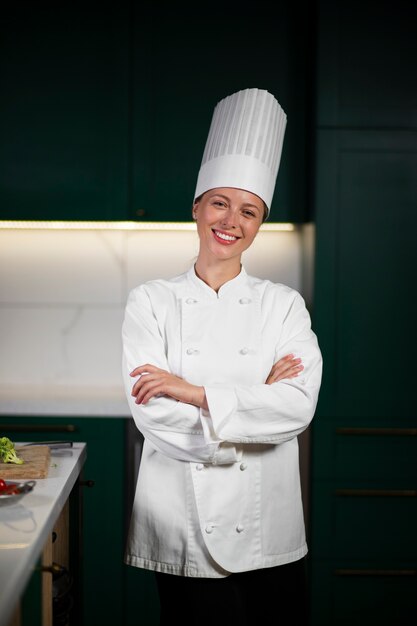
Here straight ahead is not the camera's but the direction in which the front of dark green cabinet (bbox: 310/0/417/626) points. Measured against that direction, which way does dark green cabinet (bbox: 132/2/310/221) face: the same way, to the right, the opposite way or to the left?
the same way

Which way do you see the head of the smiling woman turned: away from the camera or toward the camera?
toward the camera

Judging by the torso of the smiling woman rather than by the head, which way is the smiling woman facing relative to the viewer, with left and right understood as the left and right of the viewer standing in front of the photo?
facing the viewer

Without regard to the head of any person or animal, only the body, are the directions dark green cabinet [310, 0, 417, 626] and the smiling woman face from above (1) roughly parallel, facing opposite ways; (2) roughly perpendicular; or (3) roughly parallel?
roughly parallel

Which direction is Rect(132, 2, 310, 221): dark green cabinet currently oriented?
toward the camera

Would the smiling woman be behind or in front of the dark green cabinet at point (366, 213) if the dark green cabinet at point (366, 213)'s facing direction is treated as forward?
in front

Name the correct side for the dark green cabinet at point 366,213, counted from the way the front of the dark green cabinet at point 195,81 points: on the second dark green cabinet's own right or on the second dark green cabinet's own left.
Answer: on the second dark green cabinet's own left

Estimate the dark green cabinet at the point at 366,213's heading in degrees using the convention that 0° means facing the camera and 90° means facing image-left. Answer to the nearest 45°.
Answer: approximately 0°

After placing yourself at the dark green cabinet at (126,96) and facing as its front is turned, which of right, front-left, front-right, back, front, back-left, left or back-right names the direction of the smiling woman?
front

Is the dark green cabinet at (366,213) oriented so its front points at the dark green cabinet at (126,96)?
no

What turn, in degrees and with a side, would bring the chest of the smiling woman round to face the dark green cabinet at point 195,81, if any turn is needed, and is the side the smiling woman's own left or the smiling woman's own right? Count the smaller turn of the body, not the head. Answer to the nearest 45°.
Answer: approximately 180°

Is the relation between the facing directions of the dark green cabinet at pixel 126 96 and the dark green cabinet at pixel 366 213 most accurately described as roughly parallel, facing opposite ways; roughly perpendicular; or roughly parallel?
roughly parallel

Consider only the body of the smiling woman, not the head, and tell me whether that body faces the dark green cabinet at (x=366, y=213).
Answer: no

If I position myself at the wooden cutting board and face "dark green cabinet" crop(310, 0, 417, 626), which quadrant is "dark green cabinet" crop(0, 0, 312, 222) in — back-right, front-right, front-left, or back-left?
front-left

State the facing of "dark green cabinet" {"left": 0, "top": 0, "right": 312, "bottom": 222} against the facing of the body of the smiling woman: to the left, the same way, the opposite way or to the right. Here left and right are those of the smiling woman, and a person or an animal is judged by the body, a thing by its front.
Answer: the same way

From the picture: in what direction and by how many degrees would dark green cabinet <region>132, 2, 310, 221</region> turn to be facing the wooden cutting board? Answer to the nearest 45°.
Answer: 0° — it already faces it

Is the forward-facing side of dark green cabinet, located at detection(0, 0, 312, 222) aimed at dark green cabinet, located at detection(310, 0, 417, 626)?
no

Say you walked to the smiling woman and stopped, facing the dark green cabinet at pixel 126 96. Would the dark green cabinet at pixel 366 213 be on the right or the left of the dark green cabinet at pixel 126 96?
right

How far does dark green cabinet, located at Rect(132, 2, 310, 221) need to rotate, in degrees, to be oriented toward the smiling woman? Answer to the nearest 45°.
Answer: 0° — it already faces them
